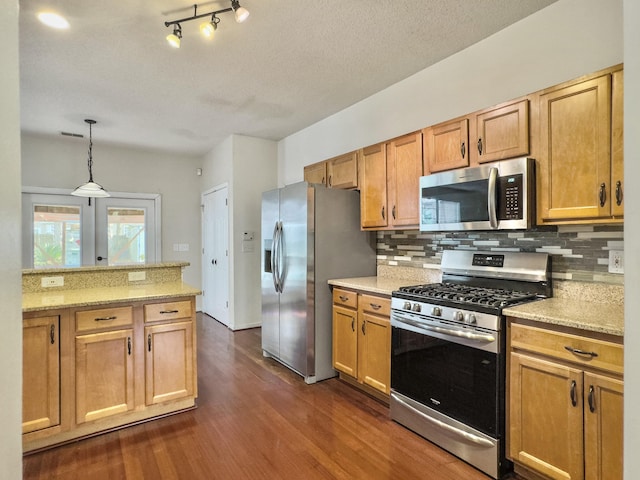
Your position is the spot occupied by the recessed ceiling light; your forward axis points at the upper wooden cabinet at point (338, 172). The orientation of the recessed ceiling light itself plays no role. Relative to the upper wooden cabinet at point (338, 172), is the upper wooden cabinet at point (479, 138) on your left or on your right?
right

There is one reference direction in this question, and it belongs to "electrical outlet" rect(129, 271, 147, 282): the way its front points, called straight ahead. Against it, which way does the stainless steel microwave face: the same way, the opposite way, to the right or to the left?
to the right

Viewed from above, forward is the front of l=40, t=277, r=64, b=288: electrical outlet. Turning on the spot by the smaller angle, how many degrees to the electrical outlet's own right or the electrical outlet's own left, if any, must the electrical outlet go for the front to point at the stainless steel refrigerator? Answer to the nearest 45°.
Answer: approximately 90° to the electrical outlet's own left

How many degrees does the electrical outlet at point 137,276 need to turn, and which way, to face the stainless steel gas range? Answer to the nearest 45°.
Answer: approximately 45° to its left

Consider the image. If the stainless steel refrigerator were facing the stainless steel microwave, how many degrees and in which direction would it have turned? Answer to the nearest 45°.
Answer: approximately 90° to its left

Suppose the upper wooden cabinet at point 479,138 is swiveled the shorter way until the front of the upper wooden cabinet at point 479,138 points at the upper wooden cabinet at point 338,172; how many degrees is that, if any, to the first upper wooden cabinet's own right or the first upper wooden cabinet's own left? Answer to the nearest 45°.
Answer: approximately 90° to the first upper wooden cabinet's own right

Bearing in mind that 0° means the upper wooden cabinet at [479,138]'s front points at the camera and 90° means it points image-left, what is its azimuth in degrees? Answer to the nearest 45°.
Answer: approximately 45°

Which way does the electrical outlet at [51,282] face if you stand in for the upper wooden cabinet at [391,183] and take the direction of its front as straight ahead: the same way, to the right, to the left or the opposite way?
to the left

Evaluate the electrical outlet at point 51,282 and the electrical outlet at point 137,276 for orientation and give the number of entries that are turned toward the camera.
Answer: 2

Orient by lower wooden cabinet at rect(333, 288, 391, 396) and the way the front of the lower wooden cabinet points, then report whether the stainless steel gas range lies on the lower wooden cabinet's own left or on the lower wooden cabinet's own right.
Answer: on the lower wooden cabinet's own left
